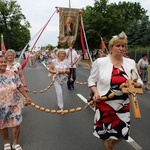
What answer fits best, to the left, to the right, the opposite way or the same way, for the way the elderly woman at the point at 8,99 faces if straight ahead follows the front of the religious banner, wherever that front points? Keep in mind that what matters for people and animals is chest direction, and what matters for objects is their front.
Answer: the same way

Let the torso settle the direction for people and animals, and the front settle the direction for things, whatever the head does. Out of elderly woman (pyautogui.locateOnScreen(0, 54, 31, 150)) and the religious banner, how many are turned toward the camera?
2

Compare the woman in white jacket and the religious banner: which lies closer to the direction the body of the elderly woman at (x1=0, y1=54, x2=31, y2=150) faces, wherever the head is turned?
the woman in white jacket

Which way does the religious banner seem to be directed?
toward the camera

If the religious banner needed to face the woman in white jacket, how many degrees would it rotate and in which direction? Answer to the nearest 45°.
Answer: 0° — it already faces them

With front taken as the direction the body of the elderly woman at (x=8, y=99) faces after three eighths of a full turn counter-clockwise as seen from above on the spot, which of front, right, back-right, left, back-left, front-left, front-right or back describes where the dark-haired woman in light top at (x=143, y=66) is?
front

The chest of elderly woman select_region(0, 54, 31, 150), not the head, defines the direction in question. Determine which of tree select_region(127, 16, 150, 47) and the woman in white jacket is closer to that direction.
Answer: the woman in white jacket

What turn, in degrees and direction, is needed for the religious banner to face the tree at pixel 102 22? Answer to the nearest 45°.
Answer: approximately 180°

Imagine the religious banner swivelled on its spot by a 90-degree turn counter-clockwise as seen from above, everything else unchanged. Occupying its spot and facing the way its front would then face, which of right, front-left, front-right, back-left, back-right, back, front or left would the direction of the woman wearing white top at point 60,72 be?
right

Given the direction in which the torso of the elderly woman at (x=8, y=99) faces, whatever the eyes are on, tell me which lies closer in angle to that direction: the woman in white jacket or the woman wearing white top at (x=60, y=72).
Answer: the woman in white jacket

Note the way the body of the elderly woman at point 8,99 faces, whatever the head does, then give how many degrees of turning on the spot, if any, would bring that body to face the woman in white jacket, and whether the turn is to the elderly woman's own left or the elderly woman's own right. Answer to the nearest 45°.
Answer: approximately 45° to the elderly woman's own left

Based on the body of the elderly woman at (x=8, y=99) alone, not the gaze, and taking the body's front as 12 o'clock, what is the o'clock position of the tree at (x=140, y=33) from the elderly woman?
The tree is roughly at 7 o'clock from the elderly woman.

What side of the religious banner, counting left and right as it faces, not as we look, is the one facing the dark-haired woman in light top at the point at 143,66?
left

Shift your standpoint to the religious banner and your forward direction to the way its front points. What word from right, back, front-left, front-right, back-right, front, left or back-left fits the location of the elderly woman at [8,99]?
front
